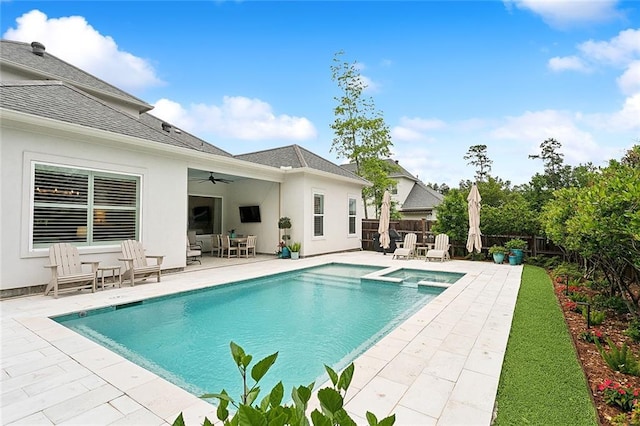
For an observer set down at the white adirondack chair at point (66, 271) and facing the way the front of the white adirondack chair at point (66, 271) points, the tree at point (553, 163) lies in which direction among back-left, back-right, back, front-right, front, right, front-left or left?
front-left

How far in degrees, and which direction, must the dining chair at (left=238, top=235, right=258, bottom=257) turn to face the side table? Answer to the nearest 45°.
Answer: approximately 90° to its left

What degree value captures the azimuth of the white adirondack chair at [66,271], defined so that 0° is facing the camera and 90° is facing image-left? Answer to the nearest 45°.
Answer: approximately 315°

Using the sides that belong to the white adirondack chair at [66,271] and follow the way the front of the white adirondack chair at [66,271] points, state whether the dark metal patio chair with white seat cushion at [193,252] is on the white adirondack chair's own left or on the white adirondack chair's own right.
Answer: on the white adirondack chair's own left

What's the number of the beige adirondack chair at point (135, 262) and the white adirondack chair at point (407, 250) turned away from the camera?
0

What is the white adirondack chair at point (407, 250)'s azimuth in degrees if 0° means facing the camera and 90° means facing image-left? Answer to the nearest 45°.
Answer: approximately 45°

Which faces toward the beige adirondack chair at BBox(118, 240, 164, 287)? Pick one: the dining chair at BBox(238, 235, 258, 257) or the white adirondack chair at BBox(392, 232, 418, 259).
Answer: the white adirondack chair at BBox(392, 232, 418, 259)

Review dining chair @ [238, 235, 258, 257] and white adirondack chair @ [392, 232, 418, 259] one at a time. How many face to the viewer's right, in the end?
0

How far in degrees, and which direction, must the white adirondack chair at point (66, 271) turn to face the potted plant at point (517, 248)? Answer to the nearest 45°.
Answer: approximately 45° to its left

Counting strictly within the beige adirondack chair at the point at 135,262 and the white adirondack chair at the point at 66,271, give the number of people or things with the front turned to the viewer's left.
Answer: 0

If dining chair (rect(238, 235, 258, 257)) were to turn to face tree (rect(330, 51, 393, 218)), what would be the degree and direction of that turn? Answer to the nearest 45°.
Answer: approximately 90° to its right

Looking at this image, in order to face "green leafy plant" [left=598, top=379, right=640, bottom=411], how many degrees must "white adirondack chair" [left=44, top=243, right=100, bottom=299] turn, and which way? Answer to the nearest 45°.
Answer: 0° — it already faces it

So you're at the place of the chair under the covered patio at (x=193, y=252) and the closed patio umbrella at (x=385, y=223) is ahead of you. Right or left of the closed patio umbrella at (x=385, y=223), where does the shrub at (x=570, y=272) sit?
right

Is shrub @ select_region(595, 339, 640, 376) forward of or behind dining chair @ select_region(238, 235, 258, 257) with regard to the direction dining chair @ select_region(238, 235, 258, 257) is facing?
behind

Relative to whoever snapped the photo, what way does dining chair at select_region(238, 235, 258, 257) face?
facing away from the viewer and to the left of the viewer
